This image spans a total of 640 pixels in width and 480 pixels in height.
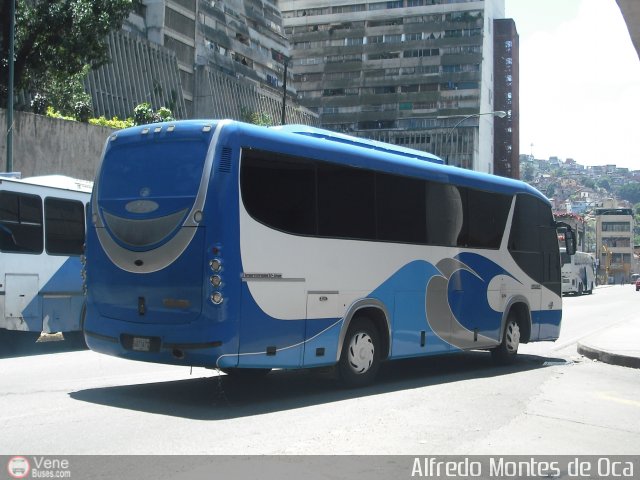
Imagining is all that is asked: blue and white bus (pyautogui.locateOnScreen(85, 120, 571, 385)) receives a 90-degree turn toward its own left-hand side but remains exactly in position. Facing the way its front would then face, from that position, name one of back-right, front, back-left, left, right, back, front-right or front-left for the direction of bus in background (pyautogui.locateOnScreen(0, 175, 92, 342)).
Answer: front

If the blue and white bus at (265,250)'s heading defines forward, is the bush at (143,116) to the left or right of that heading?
on its left

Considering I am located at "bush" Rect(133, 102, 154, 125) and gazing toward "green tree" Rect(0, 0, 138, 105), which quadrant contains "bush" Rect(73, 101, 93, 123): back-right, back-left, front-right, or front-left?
front-left

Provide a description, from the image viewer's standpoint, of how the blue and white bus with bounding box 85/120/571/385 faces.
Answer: facing away from the viewer and to the right of the viewer

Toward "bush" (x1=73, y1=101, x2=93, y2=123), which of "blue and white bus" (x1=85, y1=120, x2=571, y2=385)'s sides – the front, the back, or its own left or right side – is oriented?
left

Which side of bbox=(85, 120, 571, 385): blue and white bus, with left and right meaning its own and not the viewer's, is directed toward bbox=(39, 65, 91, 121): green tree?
left

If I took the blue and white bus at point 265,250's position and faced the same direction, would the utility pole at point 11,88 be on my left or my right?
on my left

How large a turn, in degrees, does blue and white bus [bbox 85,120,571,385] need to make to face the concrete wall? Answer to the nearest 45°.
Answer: approximately 90° to its left
